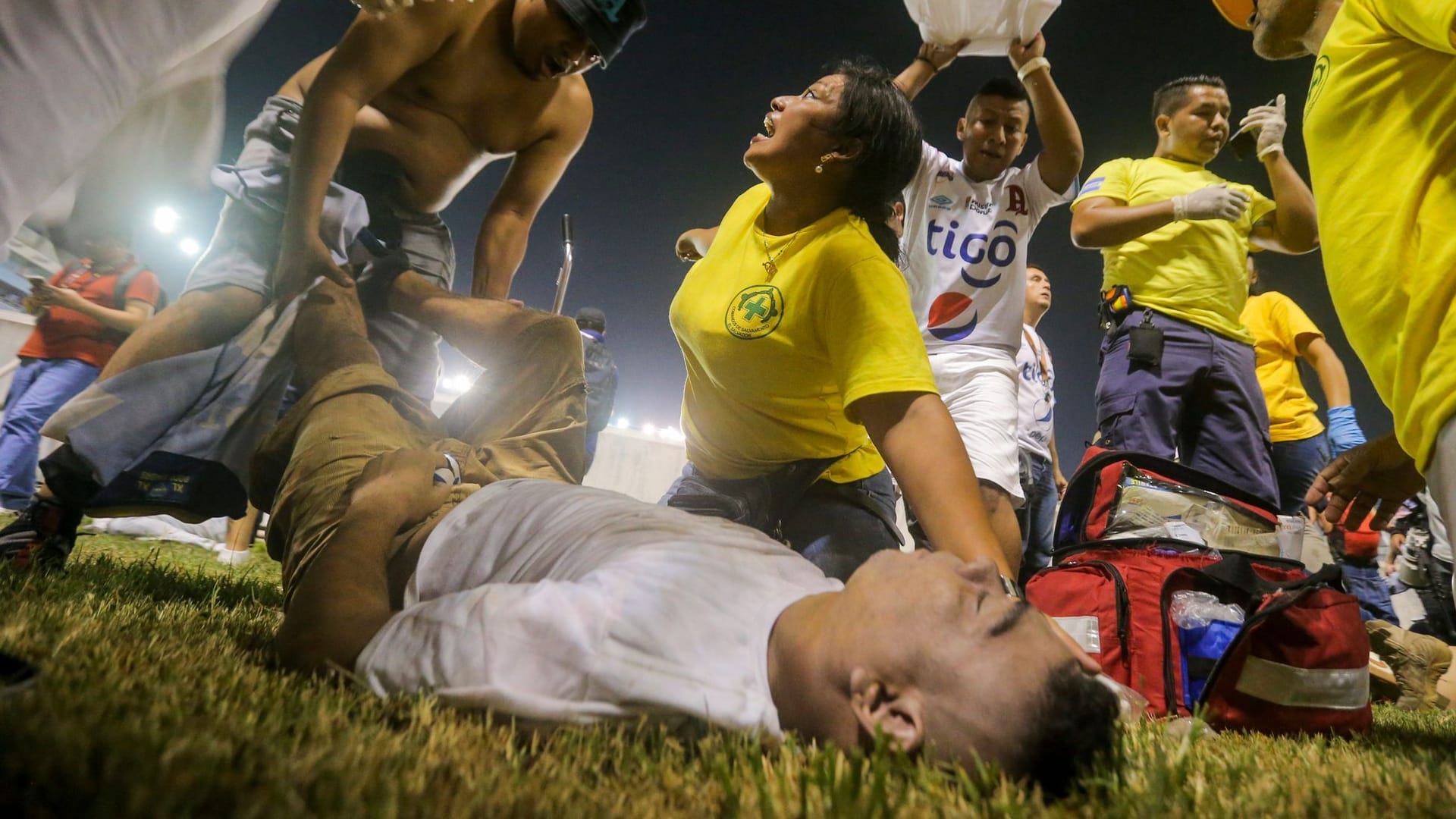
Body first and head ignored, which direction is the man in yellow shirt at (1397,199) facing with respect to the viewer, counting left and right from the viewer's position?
facing to the left of the viewer

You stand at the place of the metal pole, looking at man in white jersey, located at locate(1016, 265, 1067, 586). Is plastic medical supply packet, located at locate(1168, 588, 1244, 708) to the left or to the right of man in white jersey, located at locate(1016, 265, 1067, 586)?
right

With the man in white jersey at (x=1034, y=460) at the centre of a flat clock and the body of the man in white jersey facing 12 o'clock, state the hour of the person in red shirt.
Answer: The person in red shirt is roughly at 3 o'clock from the man in white jersey.

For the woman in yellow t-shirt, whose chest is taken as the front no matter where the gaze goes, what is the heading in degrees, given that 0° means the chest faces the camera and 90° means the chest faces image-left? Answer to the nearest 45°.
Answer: approximately 45°

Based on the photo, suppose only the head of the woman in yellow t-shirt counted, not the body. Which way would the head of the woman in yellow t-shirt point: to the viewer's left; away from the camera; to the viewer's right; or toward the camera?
to the viewer's left

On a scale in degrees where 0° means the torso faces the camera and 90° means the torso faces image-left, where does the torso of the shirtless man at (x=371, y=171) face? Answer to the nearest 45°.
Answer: approximately 315°

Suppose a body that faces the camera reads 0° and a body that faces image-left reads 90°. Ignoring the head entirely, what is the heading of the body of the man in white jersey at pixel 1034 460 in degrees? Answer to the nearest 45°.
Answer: approximately 315°

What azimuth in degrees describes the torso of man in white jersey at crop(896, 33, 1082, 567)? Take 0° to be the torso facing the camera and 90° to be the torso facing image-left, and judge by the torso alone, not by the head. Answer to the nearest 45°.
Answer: approximately 0°

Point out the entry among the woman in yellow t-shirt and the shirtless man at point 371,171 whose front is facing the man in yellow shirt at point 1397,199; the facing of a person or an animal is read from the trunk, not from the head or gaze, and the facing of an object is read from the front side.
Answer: the shirtless man

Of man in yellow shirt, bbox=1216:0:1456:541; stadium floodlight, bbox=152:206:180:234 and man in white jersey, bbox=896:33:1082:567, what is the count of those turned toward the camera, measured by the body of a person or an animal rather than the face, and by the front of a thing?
2

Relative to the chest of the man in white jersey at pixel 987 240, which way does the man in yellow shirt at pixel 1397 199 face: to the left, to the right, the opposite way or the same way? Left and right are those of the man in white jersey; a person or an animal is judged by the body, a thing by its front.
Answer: to the right

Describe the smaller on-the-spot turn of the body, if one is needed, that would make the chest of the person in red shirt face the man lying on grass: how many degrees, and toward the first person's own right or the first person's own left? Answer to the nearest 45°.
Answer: approximately 45° to the first person's own left

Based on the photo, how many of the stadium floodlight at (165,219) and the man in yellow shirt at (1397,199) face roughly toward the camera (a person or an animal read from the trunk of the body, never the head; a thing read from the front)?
1

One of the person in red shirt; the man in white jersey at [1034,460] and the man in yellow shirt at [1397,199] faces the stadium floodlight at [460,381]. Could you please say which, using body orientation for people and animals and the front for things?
the man in yellow shirt
